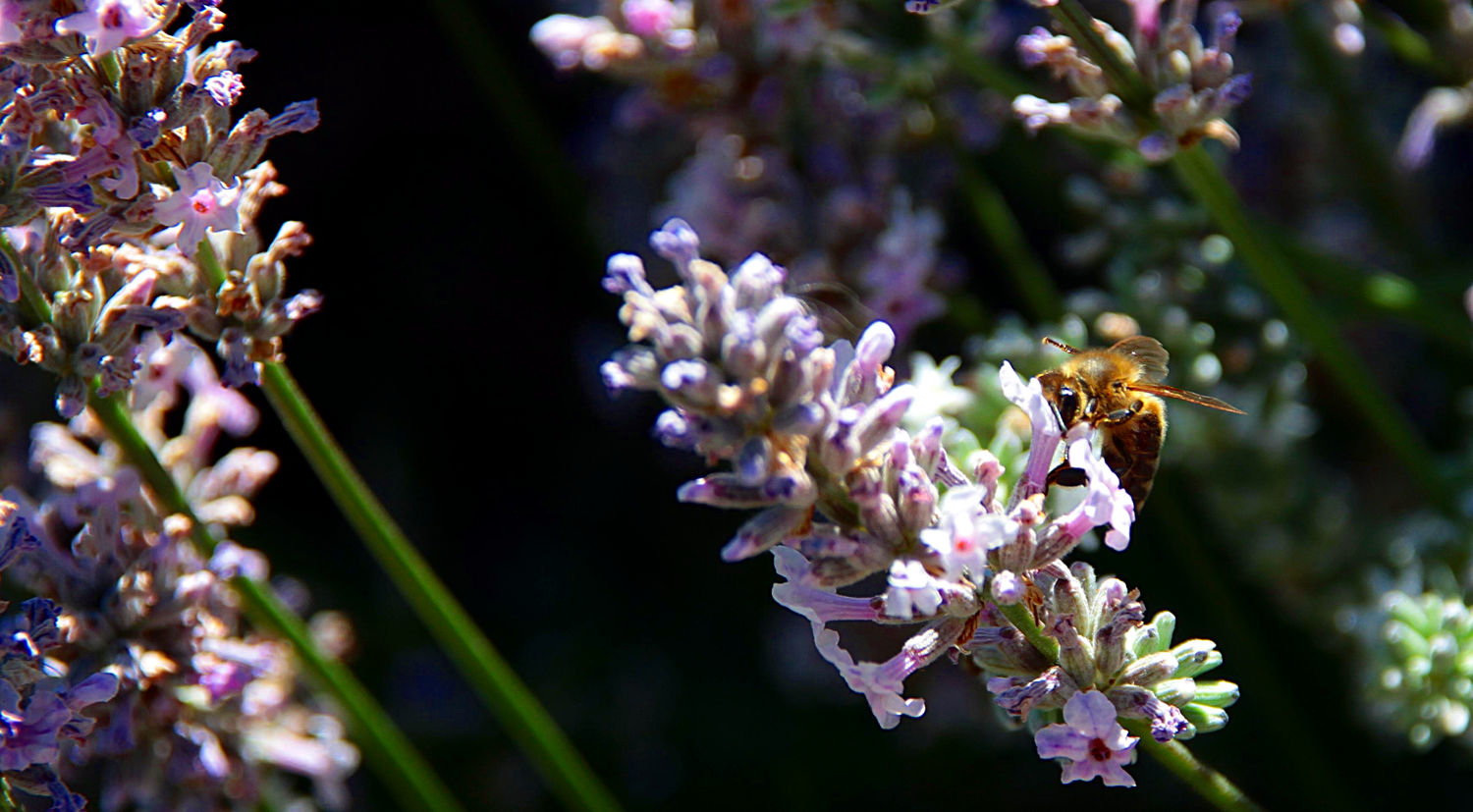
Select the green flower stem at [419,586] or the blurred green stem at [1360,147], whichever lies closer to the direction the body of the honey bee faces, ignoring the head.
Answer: the green flower stem

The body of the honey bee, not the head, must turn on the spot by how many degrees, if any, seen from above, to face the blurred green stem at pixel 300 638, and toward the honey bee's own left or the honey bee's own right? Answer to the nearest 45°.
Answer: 0° — it already faces it

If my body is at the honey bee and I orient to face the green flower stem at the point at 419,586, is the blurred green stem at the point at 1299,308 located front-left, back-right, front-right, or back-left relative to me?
back-right

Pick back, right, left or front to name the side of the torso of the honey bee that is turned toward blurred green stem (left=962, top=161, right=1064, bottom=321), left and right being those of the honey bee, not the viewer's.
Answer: right

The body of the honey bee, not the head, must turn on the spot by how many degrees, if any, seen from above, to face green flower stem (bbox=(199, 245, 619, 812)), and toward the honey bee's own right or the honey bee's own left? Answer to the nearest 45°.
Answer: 0° — it already faces it

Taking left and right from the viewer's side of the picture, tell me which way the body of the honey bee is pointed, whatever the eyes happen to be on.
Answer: facing to the left of the viewer
